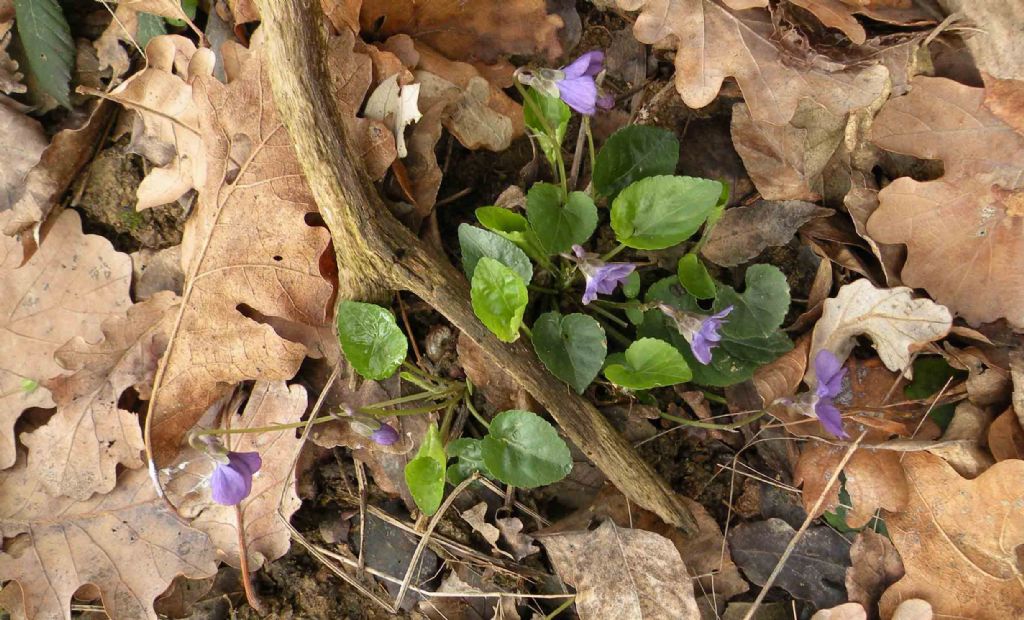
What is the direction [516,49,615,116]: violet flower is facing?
to the viewer's right

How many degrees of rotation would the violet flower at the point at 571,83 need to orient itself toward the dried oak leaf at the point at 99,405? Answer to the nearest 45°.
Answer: approximately 180°

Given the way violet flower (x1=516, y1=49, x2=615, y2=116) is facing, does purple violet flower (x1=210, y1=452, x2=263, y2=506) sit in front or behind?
behind

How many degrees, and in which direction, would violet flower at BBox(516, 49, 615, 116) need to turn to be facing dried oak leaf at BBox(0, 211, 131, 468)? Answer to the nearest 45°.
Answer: approximately 180°
